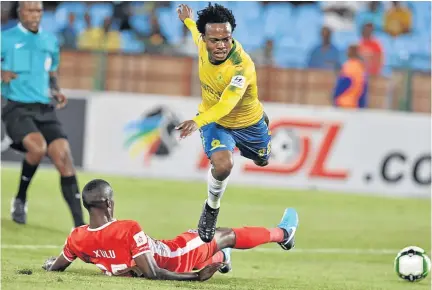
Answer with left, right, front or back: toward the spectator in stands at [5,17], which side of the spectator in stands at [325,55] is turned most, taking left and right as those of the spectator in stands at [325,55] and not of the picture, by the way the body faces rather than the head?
right

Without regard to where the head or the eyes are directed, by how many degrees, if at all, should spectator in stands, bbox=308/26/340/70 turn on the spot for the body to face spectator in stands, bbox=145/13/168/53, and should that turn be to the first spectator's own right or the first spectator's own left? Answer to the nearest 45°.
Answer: approximately 90° to the first spectator's own right

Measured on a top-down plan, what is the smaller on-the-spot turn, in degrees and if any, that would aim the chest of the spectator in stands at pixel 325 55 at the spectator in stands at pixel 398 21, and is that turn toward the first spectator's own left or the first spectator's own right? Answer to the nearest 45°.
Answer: approximately 135° to the first spectator's own left

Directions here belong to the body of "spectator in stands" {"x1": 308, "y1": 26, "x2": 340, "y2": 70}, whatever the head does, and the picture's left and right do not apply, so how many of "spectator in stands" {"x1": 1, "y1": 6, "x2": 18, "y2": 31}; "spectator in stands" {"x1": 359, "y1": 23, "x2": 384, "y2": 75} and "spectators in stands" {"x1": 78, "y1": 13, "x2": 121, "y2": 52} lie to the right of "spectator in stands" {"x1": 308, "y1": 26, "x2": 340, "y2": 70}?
2

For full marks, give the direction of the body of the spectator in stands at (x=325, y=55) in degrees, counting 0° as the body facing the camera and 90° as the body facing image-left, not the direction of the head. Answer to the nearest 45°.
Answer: approximately 0°

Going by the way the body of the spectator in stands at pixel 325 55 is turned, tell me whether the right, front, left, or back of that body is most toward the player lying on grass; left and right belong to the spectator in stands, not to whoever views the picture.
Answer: front

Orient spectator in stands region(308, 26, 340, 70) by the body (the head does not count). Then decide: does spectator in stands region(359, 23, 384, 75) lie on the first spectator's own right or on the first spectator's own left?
on the first spectator's own left

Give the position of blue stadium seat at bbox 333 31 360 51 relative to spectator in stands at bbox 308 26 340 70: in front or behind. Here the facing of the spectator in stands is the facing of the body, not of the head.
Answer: behind

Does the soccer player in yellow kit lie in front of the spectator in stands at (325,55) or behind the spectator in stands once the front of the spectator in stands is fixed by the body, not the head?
in front
